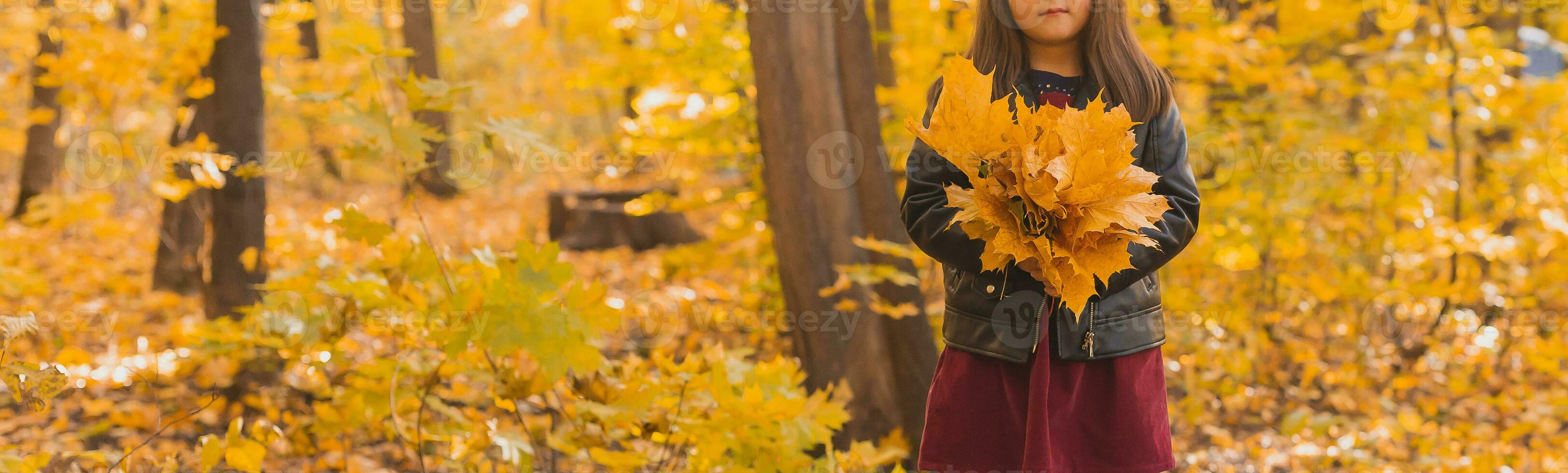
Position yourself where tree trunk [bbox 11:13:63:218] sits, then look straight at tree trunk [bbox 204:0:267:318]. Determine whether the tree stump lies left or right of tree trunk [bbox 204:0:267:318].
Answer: left

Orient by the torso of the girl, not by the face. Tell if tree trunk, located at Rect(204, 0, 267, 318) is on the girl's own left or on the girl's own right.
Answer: on the girl's own right

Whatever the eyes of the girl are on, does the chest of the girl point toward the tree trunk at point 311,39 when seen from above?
no

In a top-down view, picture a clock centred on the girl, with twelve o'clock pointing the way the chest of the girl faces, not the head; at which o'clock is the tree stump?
The tree stump is roughly at 5 o'clock from the girl.

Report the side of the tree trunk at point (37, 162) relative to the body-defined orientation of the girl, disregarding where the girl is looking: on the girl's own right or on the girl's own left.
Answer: on the girl's own right

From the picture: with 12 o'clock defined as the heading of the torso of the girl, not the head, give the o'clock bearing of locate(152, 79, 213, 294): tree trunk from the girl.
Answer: The tree trunk is roughly at 4 o'clock from the girl.

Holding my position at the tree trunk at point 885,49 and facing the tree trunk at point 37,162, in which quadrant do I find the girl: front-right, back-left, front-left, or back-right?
back-left

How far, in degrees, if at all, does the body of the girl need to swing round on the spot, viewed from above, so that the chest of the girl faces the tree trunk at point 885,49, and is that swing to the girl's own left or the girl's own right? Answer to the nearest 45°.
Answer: approximately 180°

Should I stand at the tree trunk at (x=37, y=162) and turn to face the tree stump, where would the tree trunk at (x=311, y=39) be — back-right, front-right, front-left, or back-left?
front-left

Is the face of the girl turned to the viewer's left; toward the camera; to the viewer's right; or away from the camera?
toward the camera

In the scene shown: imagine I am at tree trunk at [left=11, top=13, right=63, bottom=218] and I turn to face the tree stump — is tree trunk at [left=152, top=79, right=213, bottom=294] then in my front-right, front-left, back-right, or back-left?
front-right

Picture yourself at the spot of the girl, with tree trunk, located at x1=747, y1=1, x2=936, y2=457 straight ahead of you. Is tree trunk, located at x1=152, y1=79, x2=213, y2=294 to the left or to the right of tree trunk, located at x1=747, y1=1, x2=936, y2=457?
left

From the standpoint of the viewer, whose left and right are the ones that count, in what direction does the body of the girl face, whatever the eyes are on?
facing the viewer
